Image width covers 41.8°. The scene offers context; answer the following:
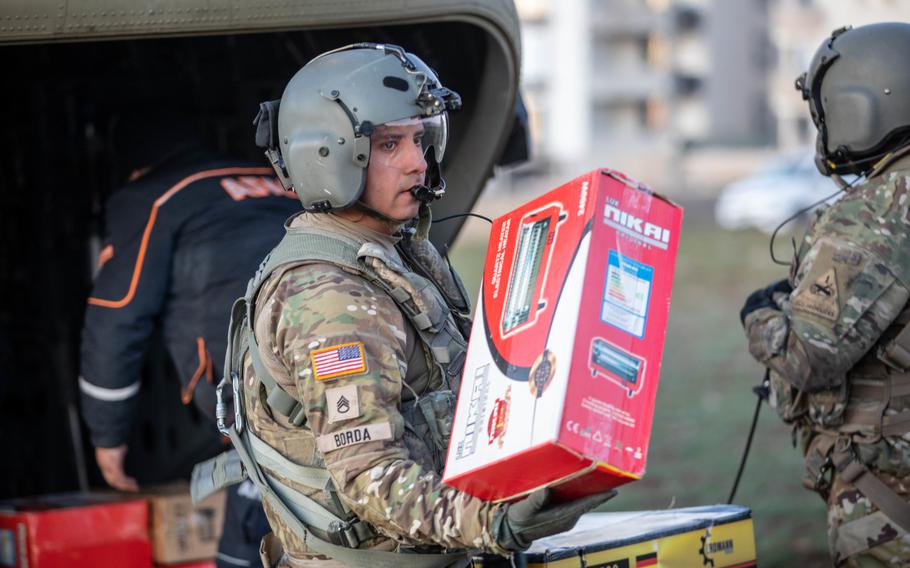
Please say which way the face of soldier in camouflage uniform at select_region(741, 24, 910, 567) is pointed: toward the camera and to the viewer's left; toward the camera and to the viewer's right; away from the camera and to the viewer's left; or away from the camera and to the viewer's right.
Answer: away from the camera and to the viewer's left

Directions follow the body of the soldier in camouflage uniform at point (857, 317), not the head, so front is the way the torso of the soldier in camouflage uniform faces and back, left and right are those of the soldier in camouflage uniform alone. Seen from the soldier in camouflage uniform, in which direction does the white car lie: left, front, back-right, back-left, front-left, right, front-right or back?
front-right

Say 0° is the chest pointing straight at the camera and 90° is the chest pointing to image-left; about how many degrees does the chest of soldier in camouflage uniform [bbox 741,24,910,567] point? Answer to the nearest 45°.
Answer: approximately 135°

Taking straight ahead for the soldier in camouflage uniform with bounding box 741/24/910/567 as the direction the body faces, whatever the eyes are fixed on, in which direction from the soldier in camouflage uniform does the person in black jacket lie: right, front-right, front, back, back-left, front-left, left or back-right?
front-left

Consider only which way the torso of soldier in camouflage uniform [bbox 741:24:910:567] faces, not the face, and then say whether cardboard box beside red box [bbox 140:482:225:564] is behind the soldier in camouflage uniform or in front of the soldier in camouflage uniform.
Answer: in front

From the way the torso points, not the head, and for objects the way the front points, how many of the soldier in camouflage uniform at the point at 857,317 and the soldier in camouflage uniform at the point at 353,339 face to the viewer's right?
1

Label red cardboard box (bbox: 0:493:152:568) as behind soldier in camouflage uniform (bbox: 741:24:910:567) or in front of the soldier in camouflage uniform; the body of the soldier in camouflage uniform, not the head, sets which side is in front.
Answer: in front

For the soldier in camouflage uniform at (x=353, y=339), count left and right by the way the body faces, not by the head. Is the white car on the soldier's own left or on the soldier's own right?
on the soldier's own left

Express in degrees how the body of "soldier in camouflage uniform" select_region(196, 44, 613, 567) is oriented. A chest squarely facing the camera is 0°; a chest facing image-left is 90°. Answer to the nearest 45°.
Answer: approximately 270°
